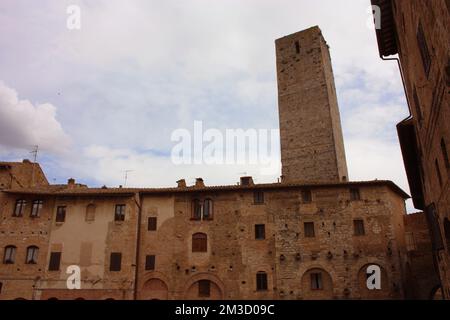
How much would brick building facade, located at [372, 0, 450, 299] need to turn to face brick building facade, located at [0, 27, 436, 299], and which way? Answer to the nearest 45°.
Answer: approximately 45° to its right

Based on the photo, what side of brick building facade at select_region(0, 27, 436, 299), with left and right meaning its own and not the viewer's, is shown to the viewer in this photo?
front

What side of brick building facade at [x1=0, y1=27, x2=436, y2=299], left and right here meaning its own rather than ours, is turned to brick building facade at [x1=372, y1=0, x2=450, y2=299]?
front

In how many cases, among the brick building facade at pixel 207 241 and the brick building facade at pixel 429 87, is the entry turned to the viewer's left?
1

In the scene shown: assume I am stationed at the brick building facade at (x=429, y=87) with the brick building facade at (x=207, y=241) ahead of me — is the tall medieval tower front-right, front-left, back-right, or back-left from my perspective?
front-right

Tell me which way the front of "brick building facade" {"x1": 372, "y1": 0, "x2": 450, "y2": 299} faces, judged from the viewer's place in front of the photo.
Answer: facing to the left of the viewer

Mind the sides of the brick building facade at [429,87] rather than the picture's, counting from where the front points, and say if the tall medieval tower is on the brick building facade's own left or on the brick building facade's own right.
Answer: on the brick building facade's own right
